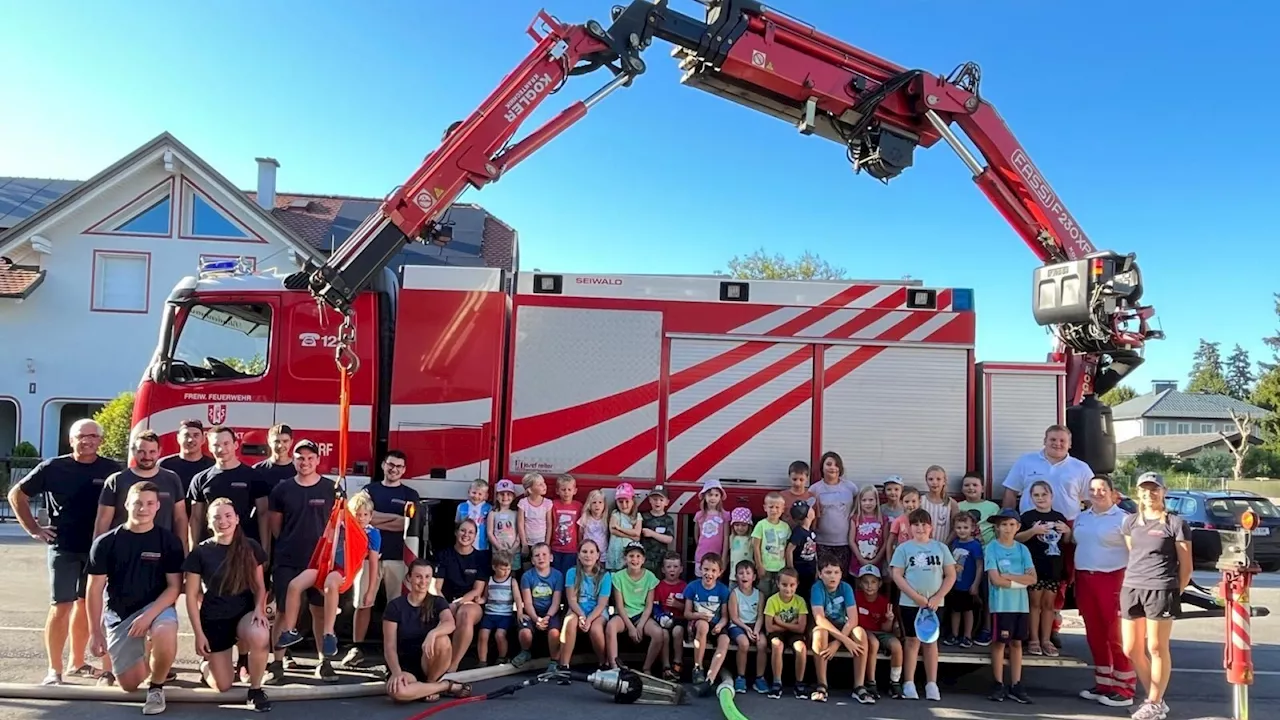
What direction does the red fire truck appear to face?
to the viewer's left

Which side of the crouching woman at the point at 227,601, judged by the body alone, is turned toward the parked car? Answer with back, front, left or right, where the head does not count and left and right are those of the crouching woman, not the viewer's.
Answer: left

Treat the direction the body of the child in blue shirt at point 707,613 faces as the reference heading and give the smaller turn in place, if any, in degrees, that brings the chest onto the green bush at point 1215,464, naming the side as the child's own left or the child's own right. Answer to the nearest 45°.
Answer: approximately 135° to the child's own left

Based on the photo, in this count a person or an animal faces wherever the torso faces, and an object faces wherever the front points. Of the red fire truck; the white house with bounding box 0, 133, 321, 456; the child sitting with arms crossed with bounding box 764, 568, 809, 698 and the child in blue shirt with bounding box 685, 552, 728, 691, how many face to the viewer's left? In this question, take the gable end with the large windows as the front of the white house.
1

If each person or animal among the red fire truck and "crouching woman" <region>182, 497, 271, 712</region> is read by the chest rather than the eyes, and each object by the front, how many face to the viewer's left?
1

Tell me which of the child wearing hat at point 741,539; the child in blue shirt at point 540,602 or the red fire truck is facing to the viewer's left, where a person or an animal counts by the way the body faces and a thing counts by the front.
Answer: the red fire truck

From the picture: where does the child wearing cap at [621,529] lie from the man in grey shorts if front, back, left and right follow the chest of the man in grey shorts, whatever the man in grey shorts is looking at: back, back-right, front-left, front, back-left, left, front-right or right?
left
